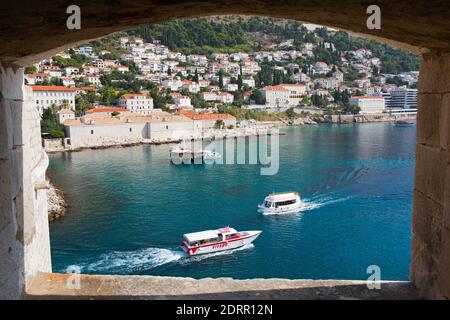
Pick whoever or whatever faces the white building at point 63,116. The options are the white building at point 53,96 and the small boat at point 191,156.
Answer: the white building at point 53,96

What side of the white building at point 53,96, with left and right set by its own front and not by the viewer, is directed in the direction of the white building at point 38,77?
back

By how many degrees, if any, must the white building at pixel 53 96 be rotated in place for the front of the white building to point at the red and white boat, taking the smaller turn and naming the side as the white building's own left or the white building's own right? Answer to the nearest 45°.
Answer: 0° — it already faces it

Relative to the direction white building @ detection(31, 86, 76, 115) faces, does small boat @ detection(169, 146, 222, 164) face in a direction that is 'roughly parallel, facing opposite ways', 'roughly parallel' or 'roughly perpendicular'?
roughly perpendicular

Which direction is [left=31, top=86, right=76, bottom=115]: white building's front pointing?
toward the camera

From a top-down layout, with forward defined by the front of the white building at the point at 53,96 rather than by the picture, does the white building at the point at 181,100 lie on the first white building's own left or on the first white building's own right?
on the first white building's own left

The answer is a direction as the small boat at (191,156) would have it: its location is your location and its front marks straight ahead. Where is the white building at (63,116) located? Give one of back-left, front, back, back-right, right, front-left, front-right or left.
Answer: back-left

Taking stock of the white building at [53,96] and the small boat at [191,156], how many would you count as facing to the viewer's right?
1

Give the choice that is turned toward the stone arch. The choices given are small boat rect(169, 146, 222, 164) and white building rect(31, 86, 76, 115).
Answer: the white building

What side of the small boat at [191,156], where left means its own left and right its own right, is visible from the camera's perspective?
right

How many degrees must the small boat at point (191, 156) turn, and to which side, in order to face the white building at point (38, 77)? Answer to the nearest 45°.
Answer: approximately 135° to its left

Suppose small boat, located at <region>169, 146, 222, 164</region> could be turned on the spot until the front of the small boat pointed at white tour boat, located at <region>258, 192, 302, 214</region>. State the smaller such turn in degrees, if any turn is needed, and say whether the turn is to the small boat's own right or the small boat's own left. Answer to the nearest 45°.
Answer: approximately 90° to the small boat's own right

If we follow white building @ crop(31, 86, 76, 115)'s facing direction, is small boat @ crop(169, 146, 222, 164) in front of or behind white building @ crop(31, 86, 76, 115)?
in front

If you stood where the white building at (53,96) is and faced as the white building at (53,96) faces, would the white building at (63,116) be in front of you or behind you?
in front
